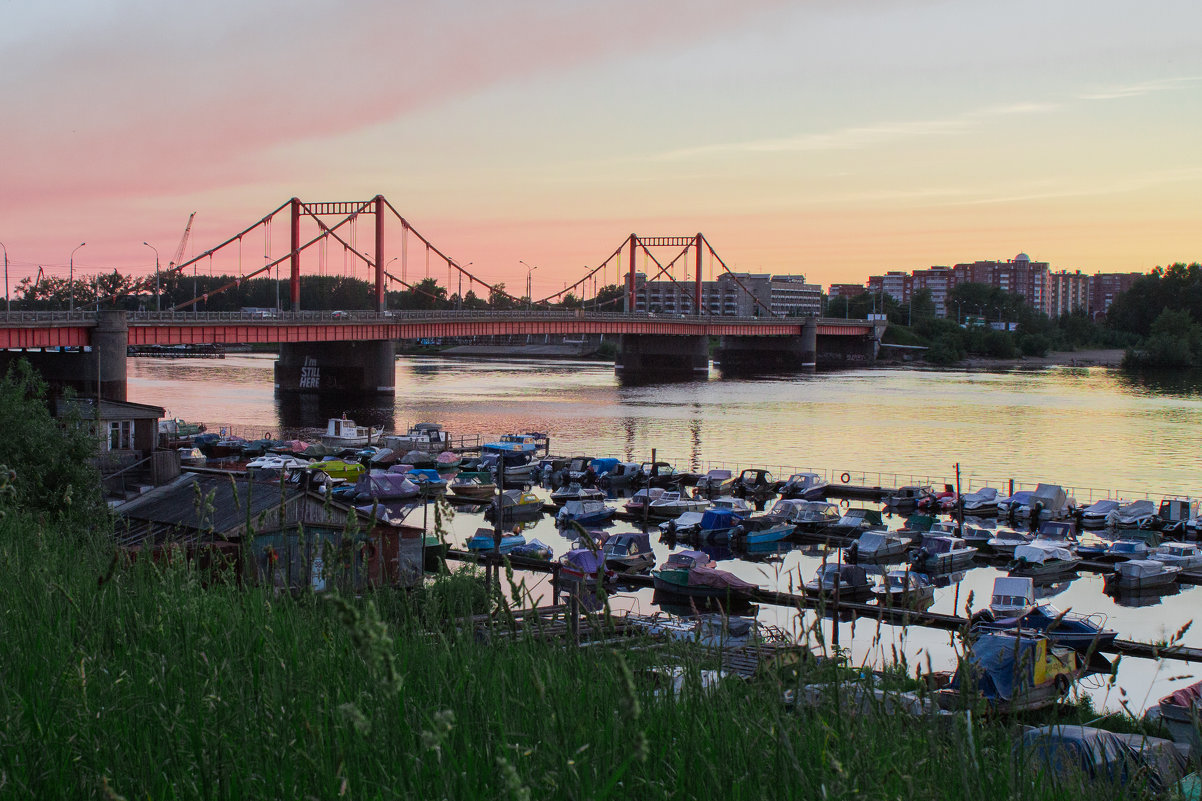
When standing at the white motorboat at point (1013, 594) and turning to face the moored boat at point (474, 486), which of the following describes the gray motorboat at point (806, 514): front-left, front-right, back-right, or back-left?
front-right

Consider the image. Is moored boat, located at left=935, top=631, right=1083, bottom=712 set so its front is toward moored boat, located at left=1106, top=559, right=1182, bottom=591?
no

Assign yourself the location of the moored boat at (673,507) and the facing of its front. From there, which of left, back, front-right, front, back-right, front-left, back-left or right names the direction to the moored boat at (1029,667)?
front-left

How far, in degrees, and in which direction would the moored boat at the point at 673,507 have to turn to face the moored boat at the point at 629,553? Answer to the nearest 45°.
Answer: approximately 45° to its left

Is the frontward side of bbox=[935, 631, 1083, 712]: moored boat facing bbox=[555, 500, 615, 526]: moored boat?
no

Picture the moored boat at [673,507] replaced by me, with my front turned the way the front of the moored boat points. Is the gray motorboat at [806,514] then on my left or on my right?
on my left

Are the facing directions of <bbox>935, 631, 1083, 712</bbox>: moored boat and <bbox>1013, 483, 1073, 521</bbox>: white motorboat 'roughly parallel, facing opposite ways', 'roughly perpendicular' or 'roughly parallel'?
roughly parallel

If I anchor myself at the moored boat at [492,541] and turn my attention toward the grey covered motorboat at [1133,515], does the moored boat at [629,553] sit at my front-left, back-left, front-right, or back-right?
front-right

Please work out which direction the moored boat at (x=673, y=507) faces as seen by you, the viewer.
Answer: facing the viewer and to the left of the viewer

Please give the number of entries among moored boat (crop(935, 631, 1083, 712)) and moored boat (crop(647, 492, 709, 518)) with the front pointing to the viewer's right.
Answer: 1
